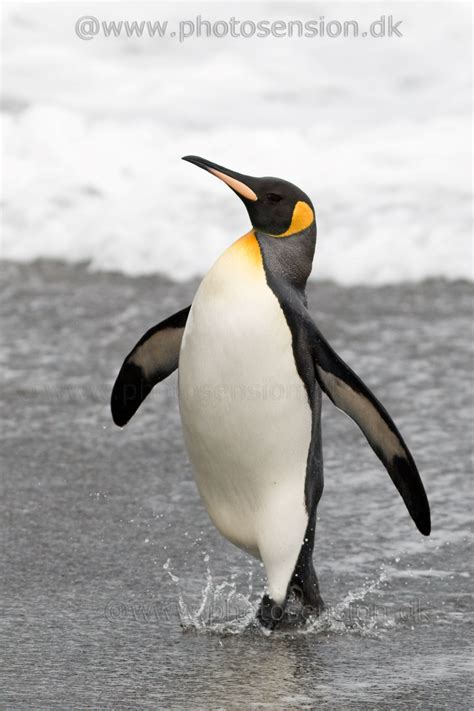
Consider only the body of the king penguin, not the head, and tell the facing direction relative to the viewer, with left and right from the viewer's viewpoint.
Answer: facing the viewer and to the left of the viewer
